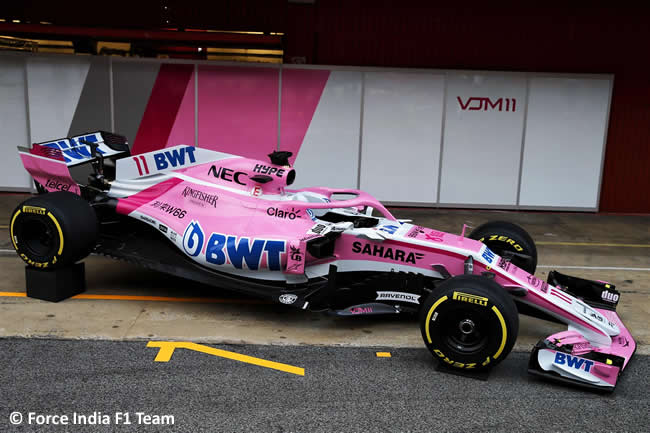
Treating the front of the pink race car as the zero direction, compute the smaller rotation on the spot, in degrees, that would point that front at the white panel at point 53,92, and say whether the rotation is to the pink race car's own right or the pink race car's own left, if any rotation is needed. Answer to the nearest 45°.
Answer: approximately 180°

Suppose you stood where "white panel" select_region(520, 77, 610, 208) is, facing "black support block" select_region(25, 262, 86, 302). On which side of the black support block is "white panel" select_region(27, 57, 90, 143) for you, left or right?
right

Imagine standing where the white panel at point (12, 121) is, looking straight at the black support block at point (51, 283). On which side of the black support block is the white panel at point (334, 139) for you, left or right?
left

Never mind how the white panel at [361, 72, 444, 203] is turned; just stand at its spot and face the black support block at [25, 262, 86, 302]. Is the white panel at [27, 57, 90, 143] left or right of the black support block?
right

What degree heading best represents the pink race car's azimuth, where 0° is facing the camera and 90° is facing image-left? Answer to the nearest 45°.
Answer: approximately 315°

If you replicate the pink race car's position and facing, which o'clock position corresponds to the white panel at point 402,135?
The white panel is roughly at 8 o'clock from the pink race car.

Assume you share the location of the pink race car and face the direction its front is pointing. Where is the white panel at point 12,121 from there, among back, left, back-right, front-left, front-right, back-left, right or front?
back

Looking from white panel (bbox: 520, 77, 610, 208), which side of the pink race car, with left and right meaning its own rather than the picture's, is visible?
left
